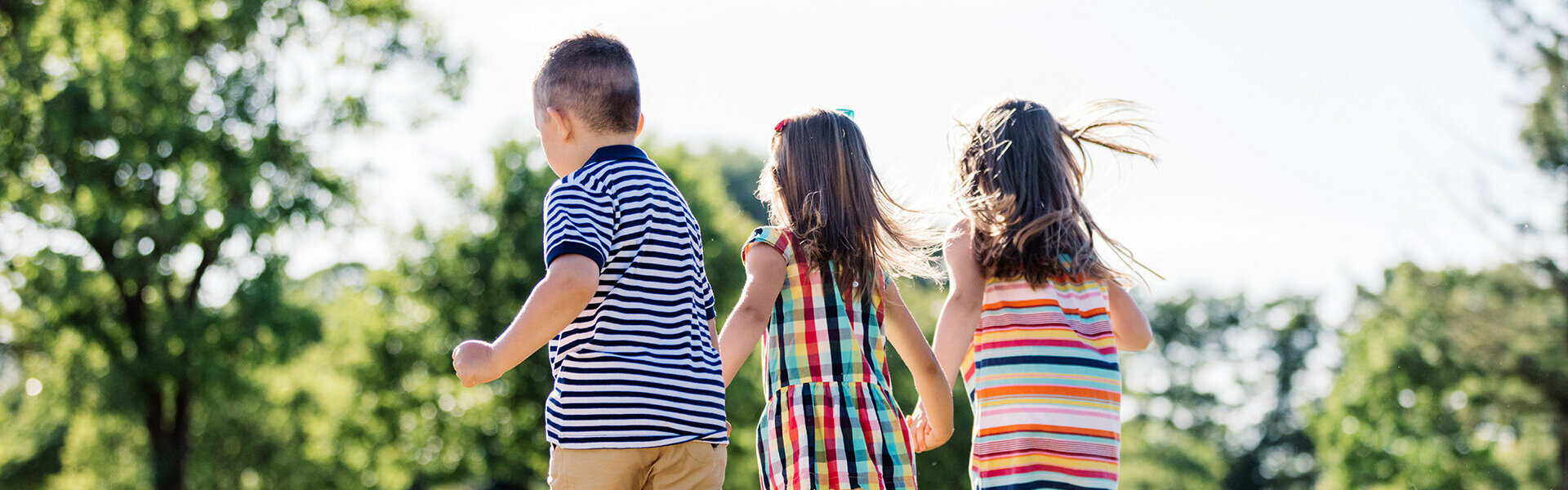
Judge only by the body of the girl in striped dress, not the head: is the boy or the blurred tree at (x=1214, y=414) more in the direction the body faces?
the blurred tree

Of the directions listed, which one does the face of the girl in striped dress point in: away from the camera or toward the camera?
away from the camera

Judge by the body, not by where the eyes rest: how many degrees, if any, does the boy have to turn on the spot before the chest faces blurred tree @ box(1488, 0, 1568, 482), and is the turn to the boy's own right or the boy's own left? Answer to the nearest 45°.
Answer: approximately 90° to the boy's own right

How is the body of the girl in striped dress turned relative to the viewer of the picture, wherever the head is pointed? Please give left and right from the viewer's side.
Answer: facing away from the viewer

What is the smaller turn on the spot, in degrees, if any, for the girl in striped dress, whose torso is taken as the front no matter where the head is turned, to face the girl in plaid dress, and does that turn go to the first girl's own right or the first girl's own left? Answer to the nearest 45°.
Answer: approximately 135° to the first girl's own left

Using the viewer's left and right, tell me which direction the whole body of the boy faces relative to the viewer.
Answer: facing away from the viewer and to the left of the viewer

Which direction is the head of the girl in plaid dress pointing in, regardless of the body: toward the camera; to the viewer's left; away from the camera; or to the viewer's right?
away from the camera

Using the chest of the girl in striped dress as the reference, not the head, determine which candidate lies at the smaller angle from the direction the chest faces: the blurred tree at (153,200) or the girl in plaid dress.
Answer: the blurred tree

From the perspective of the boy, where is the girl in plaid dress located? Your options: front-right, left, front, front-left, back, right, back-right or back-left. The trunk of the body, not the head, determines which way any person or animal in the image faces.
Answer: right

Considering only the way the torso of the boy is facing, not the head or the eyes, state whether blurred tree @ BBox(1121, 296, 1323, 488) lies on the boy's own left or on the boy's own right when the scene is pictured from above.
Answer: on the boy's own right

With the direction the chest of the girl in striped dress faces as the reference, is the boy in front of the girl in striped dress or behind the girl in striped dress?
behind

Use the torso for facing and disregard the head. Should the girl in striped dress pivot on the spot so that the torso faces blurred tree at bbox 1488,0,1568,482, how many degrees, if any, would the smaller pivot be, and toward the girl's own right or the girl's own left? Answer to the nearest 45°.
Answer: approximately 45° to the girl's own right
